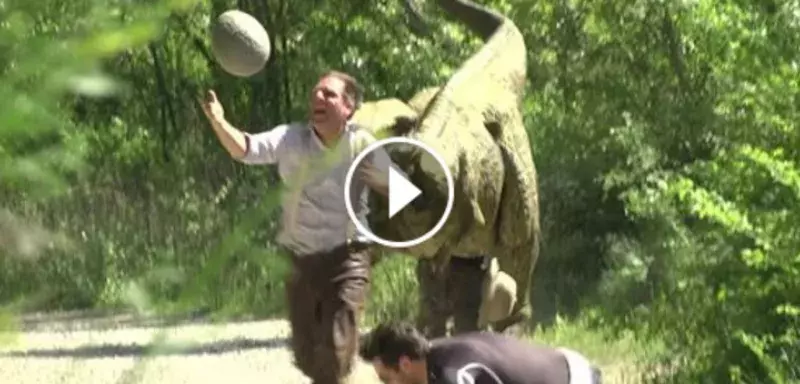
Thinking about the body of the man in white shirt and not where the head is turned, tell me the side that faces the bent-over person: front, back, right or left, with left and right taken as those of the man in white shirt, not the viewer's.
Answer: left

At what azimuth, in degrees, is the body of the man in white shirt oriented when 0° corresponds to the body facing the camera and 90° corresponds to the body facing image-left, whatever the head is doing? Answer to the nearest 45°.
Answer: approximately 45°

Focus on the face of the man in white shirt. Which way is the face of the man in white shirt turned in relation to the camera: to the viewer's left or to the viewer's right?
to the viewer's left
